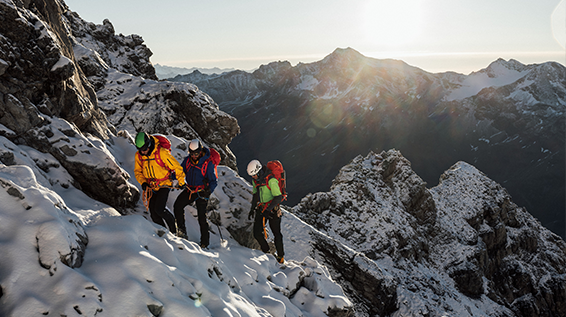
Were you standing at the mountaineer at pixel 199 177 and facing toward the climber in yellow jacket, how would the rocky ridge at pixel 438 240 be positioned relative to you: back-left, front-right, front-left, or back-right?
back-right

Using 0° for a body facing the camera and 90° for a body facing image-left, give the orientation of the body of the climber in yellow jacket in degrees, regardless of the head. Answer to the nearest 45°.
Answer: approximately 45°

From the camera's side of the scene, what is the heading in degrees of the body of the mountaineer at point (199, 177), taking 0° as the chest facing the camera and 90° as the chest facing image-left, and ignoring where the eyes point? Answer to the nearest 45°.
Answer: approximately 45°

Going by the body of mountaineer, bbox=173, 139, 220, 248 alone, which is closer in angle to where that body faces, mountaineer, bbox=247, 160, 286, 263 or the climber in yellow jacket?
the climber in yellow jacket

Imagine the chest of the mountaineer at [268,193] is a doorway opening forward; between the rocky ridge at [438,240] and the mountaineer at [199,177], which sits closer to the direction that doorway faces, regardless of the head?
the mountaineer

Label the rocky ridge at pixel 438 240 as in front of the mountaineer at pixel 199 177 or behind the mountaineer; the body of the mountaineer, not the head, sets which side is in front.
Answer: behind

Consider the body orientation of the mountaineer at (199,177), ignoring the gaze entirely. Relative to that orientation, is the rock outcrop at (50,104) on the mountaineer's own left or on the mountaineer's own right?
on the mountaineer's own right

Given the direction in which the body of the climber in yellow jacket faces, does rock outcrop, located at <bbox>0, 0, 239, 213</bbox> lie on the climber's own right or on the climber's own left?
on the climber's own right
